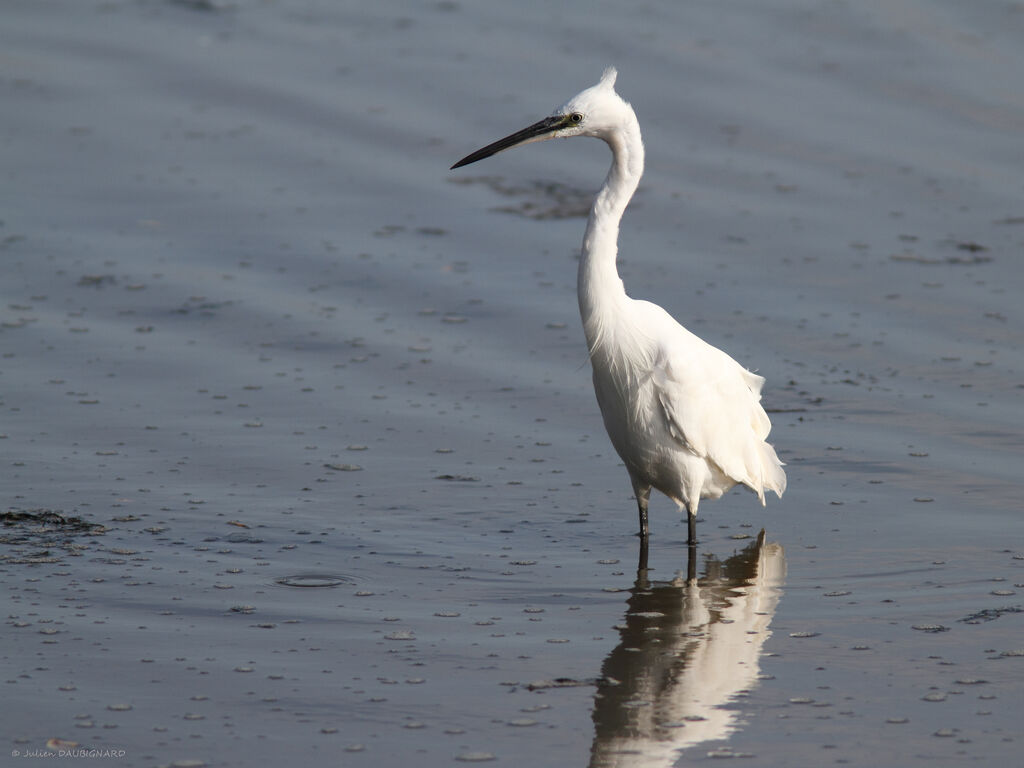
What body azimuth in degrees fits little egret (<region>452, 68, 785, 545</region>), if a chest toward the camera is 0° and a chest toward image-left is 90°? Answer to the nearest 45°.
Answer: approximately 45°
